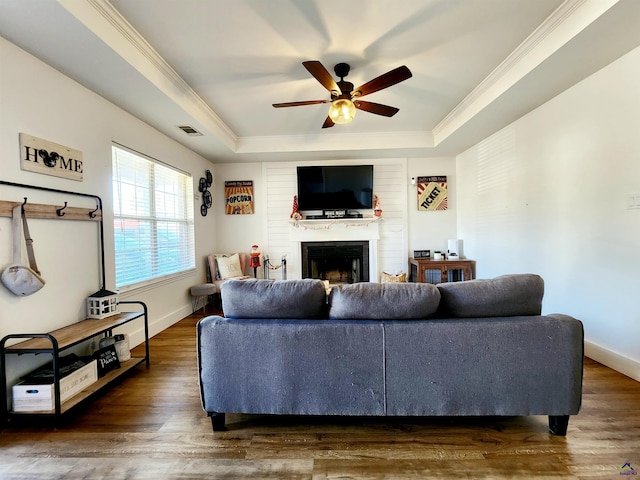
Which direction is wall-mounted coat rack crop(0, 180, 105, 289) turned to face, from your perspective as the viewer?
facing the viewer and to the right of the viewer

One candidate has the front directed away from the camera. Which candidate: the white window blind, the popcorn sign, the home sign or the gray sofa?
the gray sofa

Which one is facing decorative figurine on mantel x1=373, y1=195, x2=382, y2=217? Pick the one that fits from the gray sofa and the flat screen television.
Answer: the gray sofa

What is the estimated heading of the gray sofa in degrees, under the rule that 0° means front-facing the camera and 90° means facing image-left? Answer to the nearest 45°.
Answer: approximately 180°

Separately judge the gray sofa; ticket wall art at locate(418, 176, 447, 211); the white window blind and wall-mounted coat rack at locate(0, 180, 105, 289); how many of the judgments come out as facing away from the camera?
1

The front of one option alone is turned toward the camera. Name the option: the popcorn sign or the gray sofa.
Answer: the popcorn sign

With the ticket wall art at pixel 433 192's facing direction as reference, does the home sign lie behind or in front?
in front

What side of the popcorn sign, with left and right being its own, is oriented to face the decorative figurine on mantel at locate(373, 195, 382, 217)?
left

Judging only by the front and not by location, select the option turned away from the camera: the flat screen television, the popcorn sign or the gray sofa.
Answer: the gray sofa

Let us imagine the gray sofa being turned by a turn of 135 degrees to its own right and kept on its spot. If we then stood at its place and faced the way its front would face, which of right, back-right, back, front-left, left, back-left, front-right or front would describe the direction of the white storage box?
back-right

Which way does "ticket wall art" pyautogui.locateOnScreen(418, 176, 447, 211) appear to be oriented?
toward the camera

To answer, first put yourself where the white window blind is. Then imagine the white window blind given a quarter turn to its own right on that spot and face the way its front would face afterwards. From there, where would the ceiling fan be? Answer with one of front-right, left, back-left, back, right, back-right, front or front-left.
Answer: left

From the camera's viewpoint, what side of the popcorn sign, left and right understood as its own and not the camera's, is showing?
front

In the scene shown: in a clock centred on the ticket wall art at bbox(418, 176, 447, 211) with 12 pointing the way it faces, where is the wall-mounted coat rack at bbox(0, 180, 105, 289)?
The wall-mounted coat rack is roughly at 1 o'clock from the ticket wall art.

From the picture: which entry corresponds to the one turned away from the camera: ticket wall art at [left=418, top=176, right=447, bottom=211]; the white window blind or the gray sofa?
the gray sofa

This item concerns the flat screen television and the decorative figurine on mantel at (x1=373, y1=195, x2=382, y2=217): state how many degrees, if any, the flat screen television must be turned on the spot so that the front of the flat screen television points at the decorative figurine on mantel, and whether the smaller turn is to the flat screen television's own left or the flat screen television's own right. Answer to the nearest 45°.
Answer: approximately 90° to the flat screen television's own left

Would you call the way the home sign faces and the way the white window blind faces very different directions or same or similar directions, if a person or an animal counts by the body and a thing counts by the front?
same or similar directions

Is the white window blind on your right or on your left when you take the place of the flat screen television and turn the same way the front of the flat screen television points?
on your right

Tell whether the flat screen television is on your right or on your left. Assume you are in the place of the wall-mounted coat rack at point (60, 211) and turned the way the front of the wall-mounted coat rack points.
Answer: on your left

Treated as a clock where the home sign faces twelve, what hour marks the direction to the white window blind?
The white window blind is roughly at 9 o'clock from the home sign.

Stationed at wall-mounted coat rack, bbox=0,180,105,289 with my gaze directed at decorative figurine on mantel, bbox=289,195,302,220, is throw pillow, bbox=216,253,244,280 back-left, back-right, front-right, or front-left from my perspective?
front-left

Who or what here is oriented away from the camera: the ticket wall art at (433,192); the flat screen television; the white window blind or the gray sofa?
the gray sofa

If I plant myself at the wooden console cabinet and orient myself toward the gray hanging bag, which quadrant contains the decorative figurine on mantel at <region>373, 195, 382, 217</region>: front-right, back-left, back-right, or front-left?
front-right

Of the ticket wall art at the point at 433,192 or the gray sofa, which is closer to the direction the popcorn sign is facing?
the gray sofa

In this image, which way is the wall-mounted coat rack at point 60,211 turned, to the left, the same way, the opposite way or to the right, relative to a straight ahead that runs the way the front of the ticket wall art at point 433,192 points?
to the left
